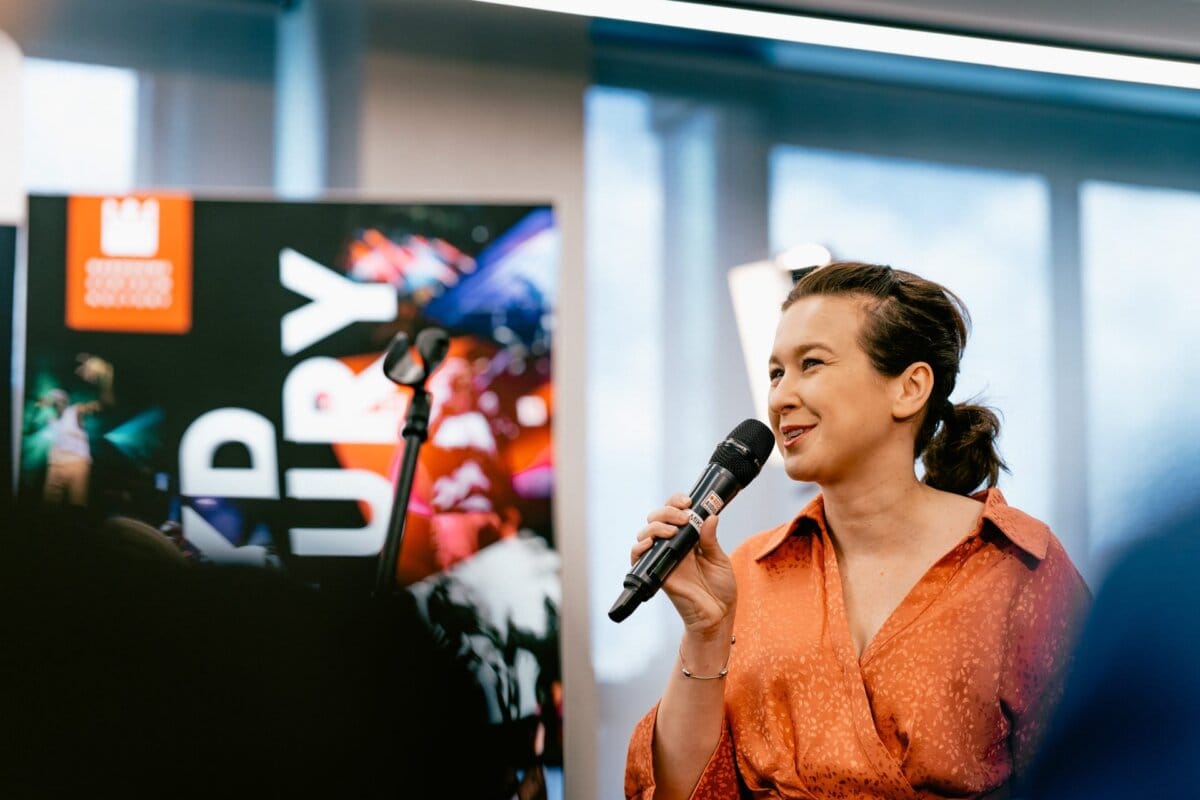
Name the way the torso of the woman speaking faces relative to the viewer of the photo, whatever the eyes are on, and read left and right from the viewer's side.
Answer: facing the viewer and to the left of the viewer

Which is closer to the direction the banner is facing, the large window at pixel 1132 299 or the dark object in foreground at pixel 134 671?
the dark object in foreground

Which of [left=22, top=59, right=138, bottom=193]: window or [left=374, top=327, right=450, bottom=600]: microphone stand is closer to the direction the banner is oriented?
the microphone stand

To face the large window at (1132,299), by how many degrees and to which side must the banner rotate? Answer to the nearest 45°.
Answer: approximately 90° to its left

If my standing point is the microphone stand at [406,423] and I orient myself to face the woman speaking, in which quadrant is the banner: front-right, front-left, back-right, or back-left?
back-left

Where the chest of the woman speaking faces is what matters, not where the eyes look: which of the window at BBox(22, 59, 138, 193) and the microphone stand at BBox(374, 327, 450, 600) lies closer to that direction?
the microphone stand

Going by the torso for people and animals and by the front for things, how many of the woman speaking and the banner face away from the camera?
0

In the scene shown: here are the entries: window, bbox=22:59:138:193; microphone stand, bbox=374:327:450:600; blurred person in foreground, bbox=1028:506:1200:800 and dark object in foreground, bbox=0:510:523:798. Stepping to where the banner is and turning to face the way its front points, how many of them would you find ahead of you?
3

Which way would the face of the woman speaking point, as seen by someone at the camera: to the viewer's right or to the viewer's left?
to the viewer's left

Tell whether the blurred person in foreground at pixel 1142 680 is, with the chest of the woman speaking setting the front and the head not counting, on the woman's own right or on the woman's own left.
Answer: on the woman's own left

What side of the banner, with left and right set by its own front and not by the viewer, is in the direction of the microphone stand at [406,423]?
front

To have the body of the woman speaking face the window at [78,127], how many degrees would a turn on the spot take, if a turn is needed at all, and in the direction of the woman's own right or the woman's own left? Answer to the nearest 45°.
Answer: approximately 45° to the woman's own right

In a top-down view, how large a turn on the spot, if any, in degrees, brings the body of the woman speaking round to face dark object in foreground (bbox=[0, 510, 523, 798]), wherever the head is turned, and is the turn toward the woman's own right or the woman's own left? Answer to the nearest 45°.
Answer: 0° — they already face it

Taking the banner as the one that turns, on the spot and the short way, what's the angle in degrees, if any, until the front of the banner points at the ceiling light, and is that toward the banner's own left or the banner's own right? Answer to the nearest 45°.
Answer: approximately 90° to the banner's own left

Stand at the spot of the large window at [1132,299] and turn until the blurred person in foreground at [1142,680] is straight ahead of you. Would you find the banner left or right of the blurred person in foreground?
right

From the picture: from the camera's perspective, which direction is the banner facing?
toward the camera

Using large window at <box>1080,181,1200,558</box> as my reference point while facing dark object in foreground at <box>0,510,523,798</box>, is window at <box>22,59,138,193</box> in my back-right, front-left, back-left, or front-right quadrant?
front-right

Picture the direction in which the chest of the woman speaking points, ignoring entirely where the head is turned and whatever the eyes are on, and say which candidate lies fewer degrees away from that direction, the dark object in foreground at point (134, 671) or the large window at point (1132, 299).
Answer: the dark object in foreground
